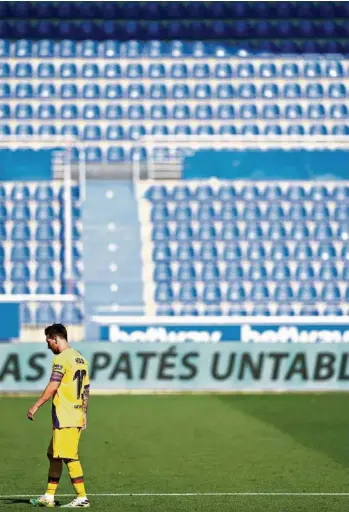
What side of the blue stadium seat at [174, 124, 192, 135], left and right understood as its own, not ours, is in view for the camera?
front

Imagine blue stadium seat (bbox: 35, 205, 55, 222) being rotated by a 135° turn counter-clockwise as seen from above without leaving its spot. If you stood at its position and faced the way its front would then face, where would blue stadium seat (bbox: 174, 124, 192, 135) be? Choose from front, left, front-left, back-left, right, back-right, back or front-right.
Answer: front-right

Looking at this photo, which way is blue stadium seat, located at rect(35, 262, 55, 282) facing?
toward the camera

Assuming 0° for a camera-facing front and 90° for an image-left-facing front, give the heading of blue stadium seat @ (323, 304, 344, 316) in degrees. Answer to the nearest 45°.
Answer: approximately 0°

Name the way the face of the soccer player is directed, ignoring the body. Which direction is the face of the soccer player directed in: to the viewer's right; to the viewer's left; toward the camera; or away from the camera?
to the viewer's left

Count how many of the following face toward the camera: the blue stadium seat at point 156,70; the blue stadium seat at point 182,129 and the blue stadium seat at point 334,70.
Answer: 3

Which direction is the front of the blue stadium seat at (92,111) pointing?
toward the camera

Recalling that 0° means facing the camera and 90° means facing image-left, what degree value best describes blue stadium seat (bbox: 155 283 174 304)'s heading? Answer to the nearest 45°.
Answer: approximately 0°
